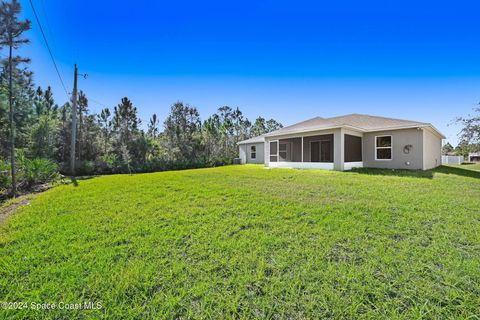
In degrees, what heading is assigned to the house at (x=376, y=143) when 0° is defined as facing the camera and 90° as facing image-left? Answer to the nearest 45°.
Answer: approximately 225°

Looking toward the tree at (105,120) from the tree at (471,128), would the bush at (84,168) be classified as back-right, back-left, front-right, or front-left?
front-left

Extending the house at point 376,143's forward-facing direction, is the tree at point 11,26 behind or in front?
behind

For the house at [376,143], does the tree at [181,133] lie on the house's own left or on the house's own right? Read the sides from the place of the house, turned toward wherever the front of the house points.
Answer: on the house's own left

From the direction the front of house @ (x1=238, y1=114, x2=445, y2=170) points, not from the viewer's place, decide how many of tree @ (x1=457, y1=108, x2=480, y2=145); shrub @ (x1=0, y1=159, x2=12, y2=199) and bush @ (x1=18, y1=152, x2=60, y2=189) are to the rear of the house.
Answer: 2

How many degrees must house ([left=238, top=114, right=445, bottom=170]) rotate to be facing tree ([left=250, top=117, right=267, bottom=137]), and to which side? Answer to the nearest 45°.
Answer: approximately 90° to its left

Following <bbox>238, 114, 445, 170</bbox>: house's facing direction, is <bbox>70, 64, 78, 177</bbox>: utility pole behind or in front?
behind

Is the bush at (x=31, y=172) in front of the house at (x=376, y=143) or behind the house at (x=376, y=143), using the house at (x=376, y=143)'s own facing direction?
behind

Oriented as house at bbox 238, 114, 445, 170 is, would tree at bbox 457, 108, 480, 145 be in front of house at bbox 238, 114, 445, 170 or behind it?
in front
